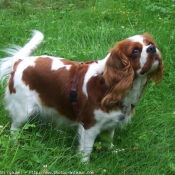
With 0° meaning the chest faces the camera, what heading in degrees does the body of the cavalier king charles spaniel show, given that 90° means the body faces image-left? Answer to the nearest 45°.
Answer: approximately 315°
